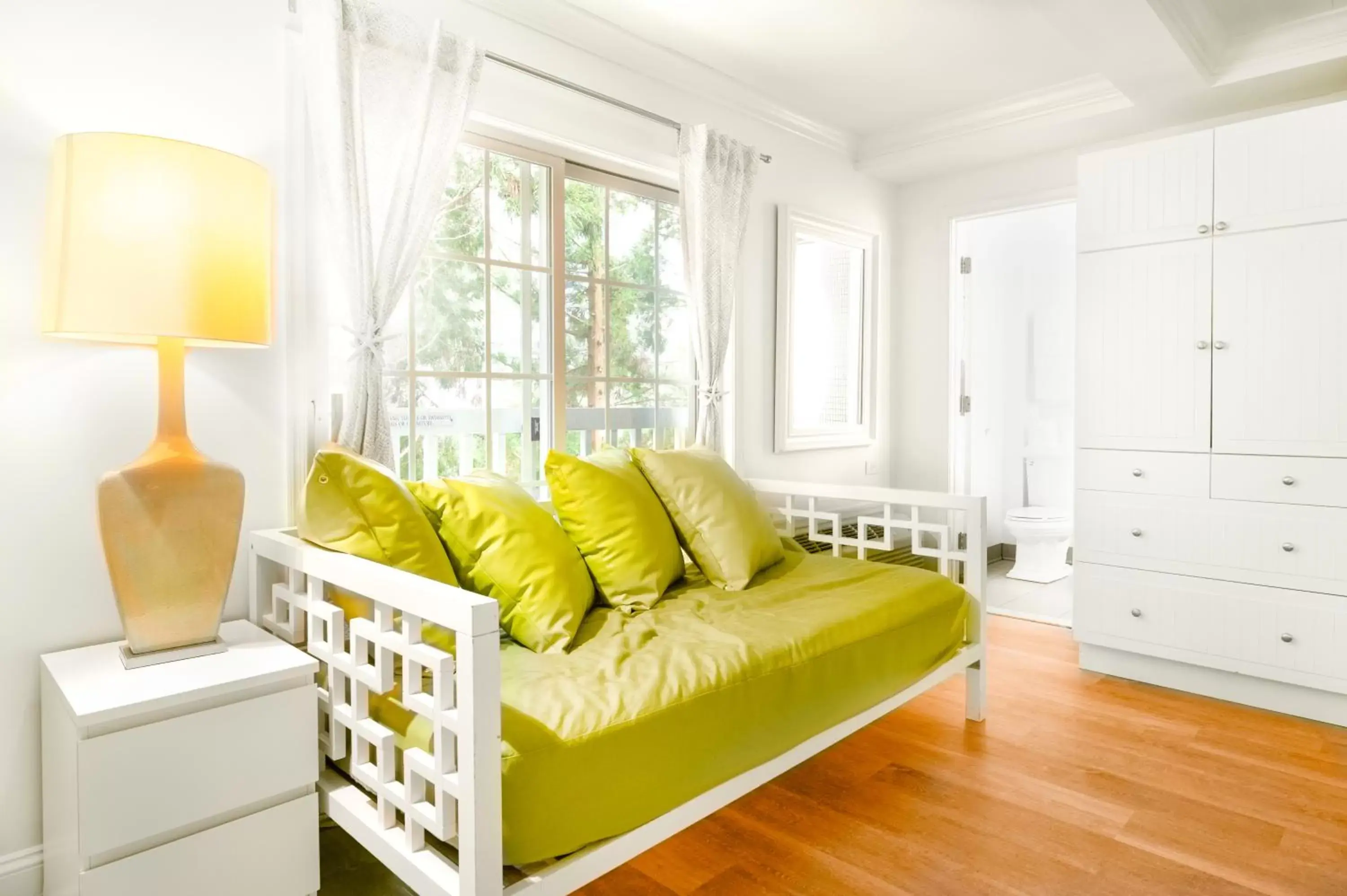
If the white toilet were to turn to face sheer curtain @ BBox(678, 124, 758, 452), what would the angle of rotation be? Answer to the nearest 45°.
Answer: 0° — it already faces it

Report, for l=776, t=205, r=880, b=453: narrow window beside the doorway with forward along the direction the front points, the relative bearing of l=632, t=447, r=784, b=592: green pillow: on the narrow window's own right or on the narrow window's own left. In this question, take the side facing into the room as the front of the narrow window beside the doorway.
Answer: on the narrow window's own right

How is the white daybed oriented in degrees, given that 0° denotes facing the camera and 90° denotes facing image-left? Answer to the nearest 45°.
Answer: approximately 315°

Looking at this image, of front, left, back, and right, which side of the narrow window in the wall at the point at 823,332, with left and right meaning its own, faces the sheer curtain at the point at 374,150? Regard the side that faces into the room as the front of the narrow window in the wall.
right

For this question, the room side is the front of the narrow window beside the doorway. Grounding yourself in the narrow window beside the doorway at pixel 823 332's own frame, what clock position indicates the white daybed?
The white daybed is roughly at 2 o'clock from the narrow window beside the doorway.

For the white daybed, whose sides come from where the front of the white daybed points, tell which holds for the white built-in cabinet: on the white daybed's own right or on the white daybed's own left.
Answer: on the white daybed's own left
